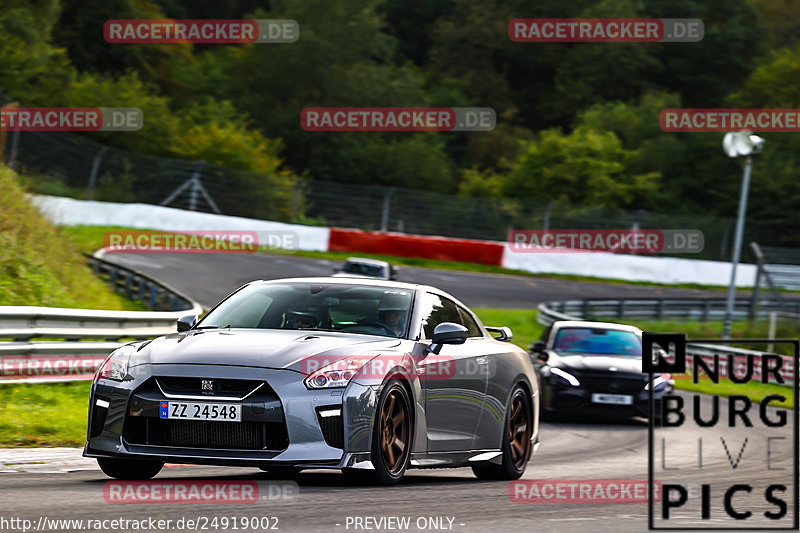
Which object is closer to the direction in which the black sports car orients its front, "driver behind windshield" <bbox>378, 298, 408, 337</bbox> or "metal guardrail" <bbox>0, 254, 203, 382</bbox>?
the driver behind windshield

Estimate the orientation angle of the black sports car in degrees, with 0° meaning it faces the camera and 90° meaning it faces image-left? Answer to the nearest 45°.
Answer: approximately 0°

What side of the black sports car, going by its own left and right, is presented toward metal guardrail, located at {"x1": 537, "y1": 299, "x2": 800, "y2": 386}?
back

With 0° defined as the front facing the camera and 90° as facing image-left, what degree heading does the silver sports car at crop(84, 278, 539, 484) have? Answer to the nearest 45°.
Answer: approximately 45°

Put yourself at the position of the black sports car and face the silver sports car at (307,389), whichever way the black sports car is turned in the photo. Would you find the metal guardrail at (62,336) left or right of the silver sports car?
right

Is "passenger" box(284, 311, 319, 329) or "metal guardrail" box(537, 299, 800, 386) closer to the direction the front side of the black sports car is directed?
the passenger
